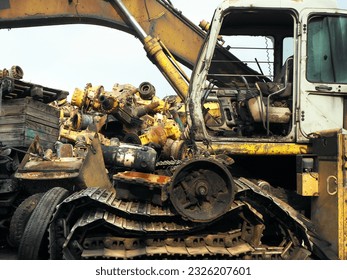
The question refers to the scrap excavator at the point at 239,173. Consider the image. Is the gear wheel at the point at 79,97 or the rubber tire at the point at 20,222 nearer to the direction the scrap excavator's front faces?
the rubber tire

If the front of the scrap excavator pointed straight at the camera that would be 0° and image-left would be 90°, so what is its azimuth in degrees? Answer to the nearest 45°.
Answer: approximately 90°

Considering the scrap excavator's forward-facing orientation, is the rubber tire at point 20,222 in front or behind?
in front

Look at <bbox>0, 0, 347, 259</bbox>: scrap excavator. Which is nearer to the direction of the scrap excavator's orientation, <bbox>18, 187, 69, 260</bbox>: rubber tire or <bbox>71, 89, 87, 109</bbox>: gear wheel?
the rubber tire

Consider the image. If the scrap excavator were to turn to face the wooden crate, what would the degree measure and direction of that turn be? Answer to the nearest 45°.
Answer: approximately 45° to its right

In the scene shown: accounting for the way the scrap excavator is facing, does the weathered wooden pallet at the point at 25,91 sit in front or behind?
in front
